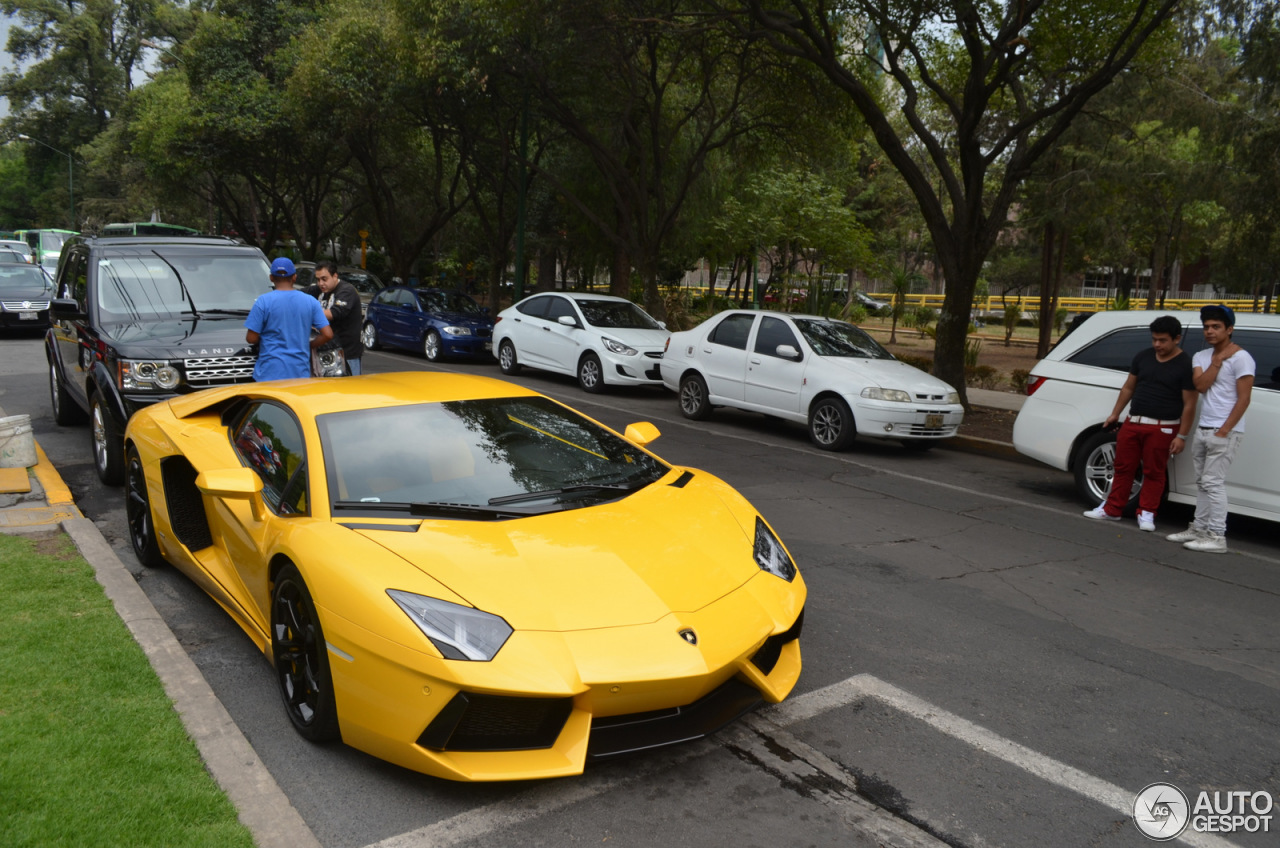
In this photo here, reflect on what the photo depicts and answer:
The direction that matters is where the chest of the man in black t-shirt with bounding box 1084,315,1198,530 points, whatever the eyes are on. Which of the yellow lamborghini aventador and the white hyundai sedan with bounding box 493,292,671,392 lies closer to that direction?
the yellow lamborghini aventador

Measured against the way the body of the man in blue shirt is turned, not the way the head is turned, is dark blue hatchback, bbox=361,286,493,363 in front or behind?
in front

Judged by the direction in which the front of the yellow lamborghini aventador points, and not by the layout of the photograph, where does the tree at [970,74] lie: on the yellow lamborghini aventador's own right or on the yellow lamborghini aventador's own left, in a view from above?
on the yellow lamborghini aventador's own left

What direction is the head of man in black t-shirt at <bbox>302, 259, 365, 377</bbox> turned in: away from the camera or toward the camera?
toward the camera

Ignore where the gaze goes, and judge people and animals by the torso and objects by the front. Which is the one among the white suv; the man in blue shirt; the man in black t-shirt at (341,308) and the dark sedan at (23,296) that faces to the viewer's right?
the white suv

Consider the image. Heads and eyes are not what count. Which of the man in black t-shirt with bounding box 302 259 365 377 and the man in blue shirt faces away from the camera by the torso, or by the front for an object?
the man in blue shirt

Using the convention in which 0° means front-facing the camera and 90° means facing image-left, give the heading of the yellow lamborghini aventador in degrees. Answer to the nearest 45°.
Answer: approximately 315°

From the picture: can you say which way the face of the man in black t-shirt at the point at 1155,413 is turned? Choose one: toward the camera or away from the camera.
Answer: toward the camera

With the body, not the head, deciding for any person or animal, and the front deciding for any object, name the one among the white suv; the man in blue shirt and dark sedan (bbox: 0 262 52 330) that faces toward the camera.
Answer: the dark sedan

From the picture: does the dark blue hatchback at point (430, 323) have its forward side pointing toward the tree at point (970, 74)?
yes

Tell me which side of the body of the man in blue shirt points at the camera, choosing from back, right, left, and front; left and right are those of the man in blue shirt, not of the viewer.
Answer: back

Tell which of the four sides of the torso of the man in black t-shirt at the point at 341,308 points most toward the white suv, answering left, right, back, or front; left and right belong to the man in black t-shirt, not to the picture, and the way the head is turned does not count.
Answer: left

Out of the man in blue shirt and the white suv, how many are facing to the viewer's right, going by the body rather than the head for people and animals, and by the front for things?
1

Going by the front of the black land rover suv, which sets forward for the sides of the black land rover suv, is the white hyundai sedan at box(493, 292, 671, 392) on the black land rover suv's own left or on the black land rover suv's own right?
on the black land rover suv's own left

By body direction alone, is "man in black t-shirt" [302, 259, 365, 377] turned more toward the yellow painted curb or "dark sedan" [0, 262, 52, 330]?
the yellow painted curb

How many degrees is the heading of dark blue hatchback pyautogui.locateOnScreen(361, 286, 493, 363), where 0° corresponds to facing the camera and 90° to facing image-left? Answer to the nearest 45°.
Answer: approximately 315°

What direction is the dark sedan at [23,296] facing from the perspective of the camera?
toward the camera

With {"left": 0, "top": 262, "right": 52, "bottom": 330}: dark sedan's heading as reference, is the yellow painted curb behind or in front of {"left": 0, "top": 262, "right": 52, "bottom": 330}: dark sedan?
in front

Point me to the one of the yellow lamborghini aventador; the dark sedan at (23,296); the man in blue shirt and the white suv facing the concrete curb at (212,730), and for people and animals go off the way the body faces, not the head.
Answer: the dark sedan

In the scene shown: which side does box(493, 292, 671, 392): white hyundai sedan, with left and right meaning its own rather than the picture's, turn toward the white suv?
front

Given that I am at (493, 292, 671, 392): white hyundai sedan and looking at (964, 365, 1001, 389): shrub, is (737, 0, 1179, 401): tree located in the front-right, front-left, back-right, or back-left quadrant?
front-right
